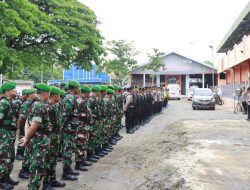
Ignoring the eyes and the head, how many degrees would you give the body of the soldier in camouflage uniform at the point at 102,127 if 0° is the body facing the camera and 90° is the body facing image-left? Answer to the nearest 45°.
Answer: approximately 270°

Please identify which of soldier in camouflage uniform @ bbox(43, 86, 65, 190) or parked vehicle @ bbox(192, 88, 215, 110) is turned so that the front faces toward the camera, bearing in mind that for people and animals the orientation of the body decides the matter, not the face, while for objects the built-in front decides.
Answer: the parked vehicle

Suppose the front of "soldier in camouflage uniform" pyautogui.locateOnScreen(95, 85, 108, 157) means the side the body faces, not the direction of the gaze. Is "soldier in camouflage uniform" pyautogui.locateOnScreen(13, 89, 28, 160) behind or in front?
behind

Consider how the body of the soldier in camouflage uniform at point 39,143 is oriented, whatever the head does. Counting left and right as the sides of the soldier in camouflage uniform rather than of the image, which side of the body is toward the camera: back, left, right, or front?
right

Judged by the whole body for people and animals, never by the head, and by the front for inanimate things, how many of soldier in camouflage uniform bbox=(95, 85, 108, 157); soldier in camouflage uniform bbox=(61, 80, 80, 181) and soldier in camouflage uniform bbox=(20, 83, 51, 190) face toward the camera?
0

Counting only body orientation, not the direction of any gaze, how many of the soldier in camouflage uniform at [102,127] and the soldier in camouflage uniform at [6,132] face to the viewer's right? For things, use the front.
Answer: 2

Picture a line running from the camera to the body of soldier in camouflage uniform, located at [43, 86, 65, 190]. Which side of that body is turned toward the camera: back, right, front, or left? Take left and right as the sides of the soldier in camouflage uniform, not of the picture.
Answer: right

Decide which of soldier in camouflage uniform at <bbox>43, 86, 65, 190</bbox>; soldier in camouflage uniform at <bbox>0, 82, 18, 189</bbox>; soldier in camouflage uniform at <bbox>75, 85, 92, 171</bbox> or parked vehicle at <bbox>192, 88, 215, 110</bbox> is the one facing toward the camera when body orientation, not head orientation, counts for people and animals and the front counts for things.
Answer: the parked vehicle

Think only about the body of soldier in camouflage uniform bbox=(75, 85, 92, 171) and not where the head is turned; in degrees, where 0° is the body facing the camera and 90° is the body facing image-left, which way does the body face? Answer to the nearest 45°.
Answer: approximately 270°

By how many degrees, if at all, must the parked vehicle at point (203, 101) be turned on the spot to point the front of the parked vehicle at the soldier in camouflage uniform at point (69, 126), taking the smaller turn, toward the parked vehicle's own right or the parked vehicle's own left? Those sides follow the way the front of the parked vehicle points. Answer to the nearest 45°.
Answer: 0° — it already faces them

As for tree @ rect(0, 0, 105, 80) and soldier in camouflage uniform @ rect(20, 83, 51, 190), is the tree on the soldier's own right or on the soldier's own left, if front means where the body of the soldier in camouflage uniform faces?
on the soldier's own left

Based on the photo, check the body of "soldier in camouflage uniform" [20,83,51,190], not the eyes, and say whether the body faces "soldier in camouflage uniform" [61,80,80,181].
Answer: no

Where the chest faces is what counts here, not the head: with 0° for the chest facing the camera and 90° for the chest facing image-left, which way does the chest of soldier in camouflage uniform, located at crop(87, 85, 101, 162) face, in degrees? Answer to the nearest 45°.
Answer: approximately 270°

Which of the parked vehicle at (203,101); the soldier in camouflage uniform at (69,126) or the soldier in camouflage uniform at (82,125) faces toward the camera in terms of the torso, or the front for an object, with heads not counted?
the parked vehicle

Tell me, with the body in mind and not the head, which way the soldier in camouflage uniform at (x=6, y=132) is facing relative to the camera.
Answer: to the viewer's right

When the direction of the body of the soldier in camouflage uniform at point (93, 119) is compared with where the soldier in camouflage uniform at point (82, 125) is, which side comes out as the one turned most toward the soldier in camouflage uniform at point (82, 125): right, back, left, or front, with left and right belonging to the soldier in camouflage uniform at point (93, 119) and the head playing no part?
right

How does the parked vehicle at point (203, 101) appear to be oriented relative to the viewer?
toward the camera

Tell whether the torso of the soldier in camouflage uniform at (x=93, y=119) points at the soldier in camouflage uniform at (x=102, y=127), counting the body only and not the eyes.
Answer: no

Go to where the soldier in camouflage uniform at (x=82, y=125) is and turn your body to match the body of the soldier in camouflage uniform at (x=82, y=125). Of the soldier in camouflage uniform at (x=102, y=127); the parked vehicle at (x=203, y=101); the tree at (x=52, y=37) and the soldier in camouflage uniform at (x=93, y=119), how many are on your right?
0
